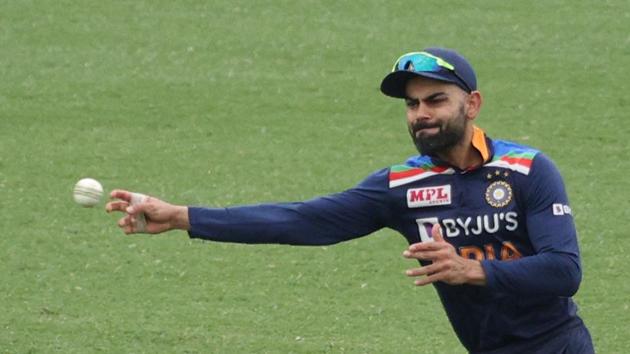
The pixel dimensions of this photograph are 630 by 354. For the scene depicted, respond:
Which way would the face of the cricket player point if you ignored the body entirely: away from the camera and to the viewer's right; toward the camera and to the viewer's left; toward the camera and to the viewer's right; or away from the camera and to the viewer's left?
toward the camera and to the viewer's left

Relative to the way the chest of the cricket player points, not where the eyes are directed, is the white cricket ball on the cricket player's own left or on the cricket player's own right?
on the cricket player's own right

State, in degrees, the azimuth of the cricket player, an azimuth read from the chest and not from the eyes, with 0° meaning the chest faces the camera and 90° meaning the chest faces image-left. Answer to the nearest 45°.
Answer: approximately 45°
